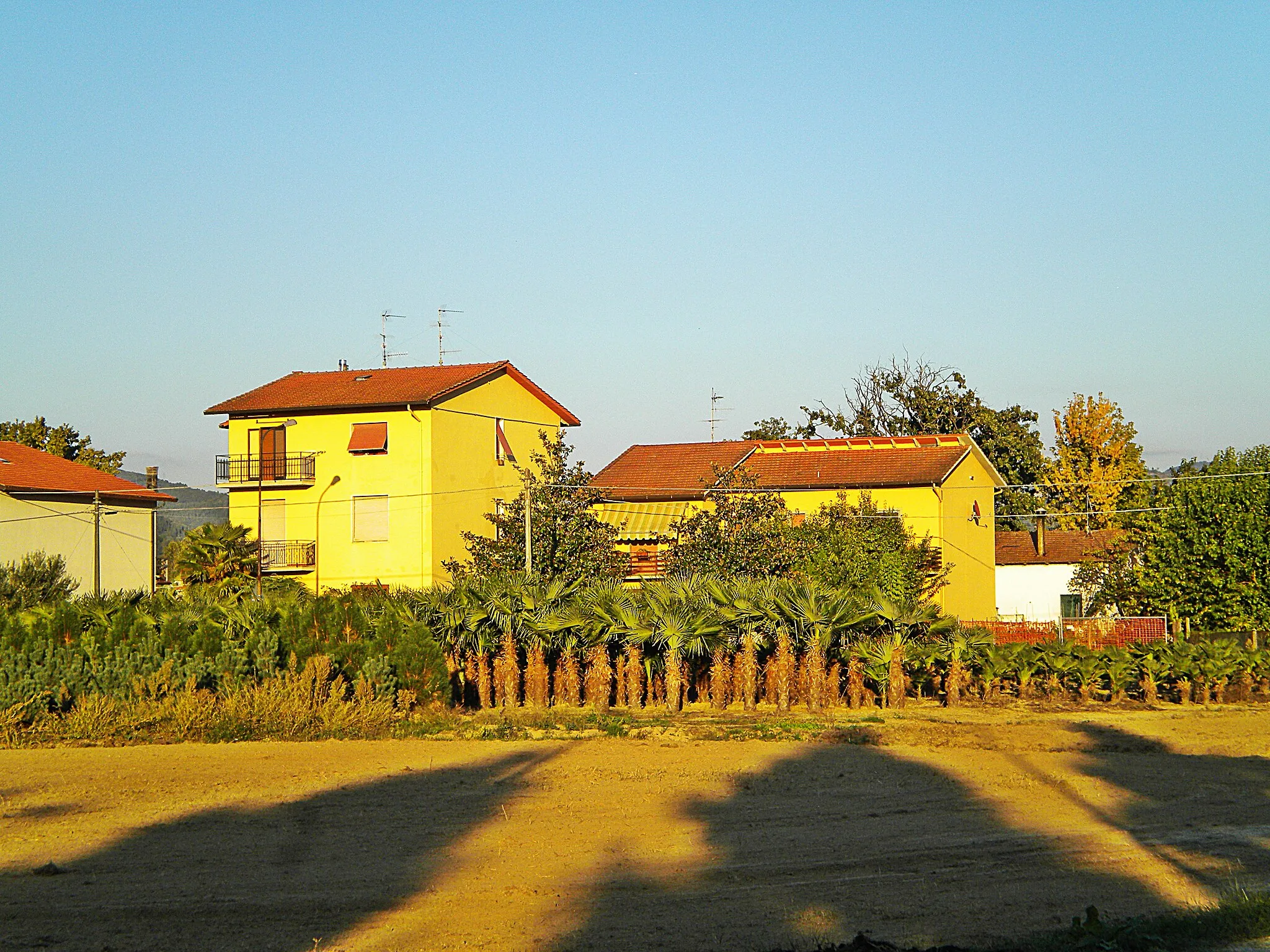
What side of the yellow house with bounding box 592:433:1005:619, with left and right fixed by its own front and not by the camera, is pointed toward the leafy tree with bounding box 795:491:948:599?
front

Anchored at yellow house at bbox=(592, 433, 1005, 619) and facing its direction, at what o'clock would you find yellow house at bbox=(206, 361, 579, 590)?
yellow house at bbox=(206, 361, 579, 590) is roughly at 3 o'clock from yellow house at bbox=(592, 433, 1005, 619).

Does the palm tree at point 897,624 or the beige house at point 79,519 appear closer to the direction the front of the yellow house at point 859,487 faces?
the palm tree

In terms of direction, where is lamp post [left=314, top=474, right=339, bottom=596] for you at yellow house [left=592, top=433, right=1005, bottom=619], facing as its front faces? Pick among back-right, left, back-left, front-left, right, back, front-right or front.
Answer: right

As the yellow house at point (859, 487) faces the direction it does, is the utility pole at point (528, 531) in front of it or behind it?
in front

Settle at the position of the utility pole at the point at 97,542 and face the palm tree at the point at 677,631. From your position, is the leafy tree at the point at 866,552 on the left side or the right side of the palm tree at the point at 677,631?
left

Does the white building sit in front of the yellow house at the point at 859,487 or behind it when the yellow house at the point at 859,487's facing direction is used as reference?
behind

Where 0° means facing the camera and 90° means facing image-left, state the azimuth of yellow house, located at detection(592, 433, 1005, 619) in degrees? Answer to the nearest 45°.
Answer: approximately 0°

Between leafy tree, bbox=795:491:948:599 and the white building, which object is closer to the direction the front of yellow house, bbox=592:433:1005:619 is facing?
the leafy tree

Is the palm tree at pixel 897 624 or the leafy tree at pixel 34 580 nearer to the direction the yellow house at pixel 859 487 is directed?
the palm tree

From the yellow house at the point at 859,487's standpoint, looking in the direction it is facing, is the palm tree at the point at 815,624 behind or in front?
in front

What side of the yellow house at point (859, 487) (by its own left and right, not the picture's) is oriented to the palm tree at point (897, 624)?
front

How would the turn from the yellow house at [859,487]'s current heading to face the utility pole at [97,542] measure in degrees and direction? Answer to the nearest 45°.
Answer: approximately 90° to its right

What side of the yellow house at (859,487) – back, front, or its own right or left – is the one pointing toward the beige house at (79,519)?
right
